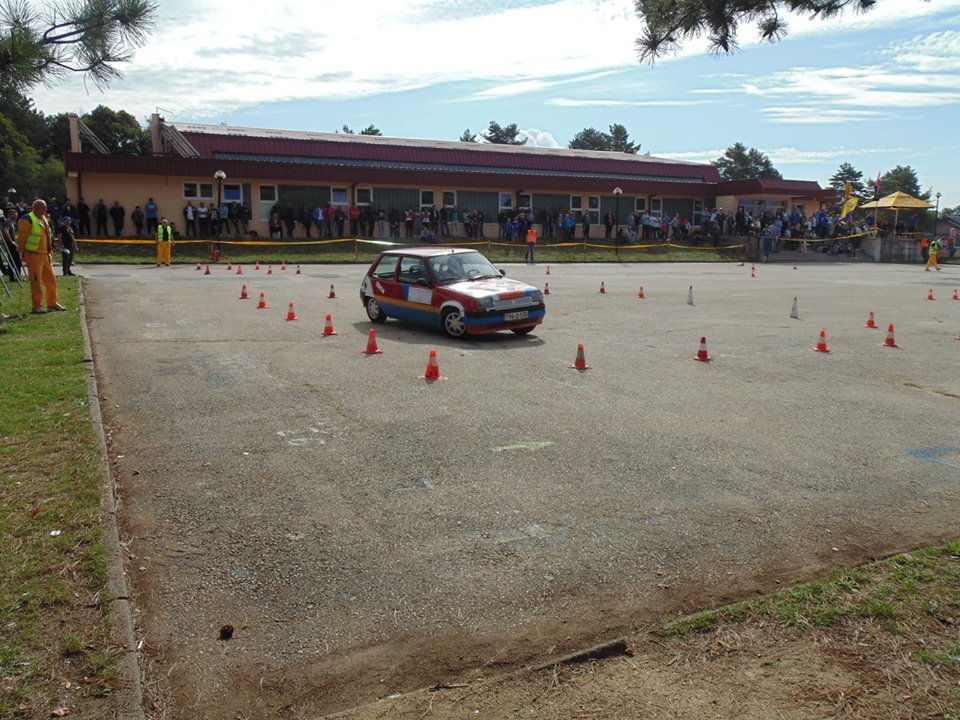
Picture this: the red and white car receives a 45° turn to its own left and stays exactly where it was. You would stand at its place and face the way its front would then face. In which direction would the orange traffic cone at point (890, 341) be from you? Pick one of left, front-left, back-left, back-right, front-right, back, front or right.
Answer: front

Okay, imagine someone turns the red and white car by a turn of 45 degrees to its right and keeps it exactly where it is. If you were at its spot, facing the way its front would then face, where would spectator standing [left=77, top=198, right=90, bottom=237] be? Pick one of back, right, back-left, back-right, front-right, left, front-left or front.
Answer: back-right

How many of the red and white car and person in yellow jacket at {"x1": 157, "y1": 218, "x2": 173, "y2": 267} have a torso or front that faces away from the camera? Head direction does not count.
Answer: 0

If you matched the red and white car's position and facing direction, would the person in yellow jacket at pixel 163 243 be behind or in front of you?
behind

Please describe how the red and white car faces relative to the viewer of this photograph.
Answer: facing the viewer and to the right of the viewer

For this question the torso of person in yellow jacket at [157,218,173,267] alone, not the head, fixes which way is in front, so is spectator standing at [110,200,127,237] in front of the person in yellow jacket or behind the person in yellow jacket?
behind

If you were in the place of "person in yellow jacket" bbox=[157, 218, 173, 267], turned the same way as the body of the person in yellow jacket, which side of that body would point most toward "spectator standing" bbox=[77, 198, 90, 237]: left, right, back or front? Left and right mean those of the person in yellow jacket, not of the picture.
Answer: back

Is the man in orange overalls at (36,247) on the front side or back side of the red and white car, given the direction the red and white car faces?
on the back side

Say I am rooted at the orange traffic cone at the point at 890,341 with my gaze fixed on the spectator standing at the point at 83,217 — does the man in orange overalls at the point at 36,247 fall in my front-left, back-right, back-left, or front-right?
front-left

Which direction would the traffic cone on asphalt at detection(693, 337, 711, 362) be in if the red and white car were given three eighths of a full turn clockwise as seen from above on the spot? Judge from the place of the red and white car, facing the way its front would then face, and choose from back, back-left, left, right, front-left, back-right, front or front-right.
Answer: back-left

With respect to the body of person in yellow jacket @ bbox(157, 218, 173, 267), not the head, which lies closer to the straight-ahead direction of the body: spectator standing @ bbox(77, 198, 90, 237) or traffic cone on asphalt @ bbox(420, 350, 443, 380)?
the traffic cone on asphalt

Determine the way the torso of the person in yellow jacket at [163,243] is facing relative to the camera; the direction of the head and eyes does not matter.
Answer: toward the camera

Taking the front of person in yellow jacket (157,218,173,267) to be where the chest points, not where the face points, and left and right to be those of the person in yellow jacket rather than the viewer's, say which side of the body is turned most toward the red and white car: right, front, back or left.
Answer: front

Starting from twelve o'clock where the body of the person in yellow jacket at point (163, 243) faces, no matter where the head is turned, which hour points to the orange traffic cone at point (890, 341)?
The orange traffic cone is roughly at 11 o'clock from the person in yellow jacket.
